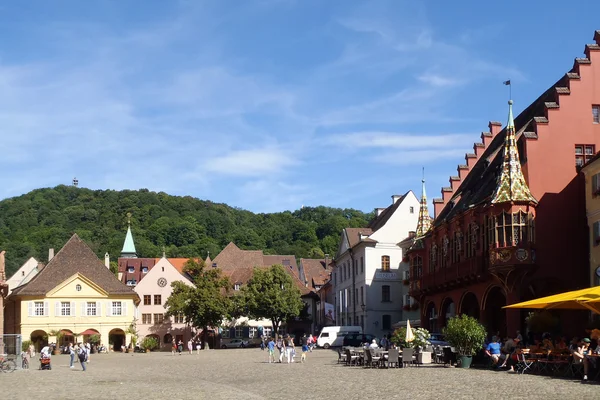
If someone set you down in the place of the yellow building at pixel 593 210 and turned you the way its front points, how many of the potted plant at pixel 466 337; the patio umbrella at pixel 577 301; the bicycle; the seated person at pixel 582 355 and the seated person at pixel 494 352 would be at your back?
0

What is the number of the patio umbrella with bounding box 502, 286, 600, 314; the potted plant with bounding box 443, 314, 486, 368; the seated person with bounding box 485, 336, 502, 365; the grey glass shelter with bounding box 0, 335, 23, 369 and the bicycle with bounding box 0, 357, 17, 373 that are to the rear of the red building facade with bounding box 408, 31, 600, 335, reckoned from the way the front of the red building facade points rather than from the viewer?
0

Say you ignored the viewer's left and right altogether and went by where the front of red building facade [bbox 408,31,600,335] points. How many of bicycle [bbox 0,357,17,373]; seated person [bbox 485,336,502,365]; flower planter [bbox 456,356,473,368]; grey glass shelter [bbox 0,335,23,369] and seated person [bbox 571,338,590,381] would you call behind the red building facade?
0

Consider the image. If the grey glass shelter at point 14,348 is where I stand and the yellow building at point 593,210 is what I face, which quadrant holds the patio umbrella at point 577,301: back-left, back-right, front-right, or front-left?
front-right

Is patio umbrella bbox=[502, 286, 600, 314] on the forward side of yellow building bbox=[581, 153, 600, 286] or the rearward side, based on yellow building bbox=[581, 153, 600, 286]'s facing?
on the forward side

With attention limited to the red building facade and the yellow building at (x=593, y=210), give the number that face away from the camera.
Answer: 0

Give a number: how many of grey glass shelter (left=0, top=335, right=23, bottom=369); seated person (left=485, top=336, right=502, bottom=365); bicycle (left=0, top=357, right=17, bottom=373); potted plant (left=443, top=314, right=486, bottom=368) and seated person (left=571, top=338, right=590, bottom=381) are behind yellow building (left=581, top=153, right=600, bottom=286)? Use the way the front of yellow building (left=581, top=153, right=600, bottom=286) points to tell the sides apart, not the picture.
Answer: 0

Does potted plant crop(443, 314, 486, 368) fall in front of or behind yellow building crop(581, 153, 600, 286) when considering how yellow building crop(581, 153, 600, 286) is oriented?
in front

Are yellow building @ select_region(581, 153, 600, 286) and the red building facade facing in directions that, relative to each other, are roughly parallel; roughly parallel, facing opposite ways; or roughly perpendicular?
roughly parallel

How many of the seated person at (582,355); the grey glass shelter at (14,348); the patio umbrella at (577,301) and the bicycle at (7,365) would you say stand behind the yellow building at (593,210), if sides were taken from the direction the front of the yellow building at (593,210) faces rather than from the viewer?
0

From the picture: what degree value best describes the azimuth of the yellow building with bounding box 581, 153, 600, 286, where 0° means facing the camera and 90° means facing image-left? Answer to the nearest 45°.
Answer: approximately 45°

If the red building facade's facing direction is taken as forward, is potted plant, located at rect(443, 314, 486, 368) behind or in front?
in front

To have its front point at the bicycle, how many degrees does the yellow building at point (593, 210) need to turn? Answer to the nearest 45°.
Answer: approximately 45° to its right

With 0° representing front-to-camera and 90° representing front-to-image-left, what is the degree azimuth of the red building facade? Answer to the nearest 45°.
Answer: approximately 45°

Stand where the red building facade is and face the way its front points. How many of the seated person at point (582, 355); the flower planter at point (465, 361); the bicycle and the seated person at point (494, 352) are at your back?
0
